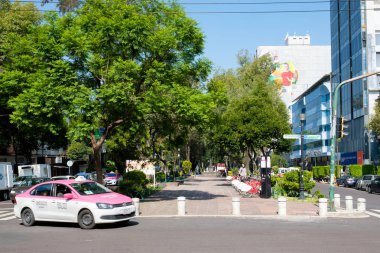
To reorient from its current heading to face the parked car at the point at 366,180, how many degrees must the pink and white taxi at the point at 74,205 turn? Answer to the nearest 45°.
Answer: approximately 90° to its left

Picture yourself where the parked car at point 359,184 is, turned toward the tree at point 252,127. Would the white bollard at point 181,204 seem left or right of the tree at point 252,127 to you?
left

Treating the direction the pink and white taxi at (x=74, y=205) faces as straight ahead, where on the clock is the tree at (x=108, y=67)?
The tree is roughly at 8 o'clock from the pink and white taxi.

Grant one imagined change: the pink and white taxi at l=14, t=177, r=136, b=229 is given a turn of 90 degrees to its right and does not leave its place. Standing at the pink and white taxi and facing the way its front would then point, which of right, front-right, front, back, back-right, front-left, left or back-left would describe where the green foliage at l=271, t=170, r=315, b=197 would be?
back

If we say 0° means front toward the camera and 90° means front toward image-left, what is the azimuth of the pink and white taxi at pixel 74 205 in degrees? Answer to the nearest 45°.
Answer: approximately 315°

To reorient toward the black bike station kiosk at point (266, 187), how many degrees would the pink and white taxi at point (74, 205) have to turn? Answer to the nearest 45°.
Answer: approximately 90° to its left

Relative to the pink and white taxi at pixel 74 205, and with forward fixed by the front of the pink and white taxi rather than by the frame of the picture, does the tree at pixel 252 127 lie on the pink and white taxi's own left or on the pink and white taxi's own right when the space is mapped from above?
on the pink and white taxi's own left

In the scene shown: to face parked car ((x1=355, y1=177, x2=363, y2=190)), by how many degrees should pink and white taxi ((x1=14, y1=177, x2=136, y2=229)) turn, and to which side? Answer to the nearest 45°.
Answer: approximately 90° to its left

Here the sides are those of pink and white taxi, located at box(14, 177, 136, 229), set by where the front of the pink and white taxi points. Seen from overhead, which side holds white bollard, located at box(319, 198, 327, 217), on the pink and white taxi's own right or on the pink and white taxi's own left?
on the pink and white taxi's own left
